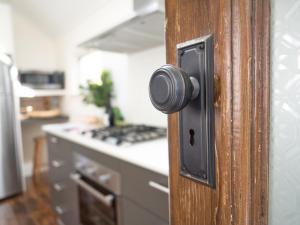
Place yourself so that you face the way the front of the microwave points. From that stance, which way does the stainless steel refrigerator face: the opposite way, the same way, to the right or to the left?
to the left

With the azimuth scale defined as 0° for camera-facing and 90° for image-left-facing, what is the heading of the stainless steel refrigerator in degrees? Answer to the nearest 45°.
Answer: approximately 270°

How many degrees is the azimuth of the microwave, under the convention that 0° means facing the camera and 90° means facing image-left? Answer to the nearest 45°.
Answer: approximately 0°

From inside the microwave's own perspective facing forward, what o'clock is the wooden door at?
The wooden door is roughly at 12 o'clock from the microwave.

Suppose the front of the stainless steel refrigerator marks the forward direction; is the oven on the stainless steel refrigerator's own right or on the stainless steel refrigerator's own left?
on the stainless steel refrigerator's own right

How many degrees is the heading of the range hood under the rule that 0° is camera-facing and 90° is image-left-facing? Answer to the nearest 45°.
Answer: approximately 90°
